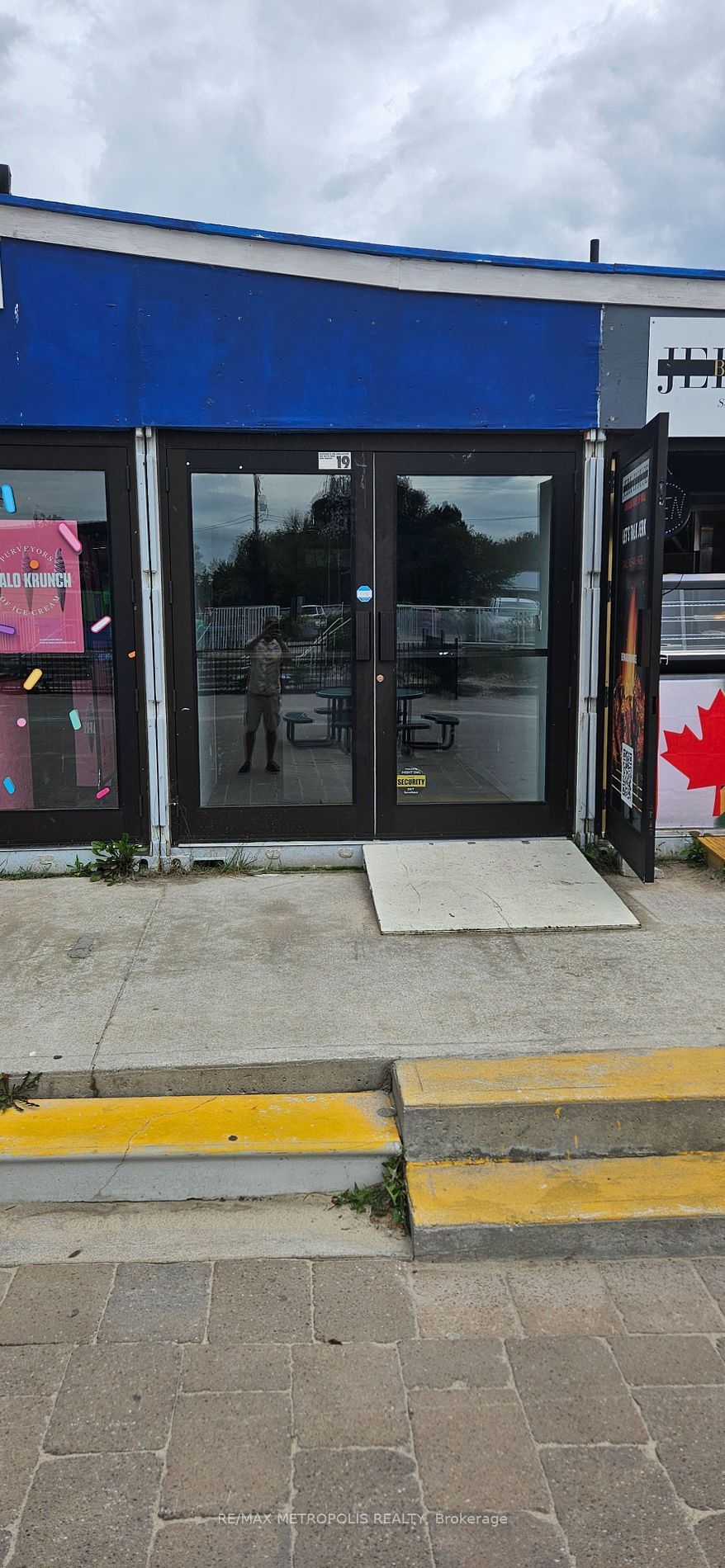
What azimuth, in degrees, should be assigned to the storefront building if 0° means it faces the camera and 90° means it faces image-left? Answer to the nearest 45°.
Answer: approximately 0°

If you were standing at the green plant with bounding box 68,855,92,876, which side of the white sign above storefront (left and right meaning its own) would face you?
right

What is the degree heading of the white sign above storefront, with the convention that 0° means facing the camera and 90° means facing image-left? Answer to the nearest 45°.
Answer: approximately 0°

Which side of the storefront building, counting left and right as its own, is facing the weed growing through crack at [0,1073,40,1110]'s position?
front

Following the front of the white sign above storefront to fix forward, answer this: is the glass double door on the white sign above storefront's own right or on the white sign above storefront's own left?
on the white sign above storefront's own right

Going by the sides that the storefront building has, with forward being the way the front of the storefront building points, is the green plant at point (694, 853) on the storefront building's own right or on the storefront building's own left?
on the storefront building's own left
